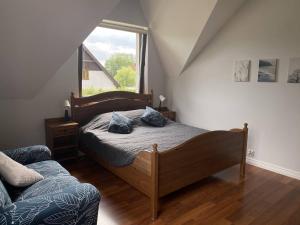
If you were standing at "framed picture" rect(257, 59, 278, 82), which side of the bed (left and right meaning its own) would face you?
left

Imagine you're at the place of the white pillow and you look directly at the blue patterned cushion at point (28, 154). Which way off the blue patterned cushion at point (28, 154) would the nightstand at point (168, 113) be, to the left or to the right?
right

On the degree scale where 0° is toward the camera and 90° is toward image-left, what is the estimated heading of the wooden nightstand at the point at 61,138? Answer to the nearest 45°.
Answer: approximately 315°

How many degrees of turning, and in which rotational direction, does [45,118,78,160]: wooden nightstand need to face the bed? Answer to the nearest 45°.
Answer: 0° — it already faces it

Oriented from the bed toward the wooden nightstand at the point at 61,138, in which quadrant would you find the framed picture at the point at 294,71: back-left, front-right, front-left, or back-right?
back-right

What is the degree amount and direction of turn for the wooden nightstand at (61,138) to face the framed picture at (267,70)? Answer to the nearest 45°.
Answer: approximately 45° to its left

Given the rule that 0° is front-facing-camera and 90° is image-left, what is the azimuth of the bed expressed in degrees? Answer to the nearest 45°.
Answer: approximately 315°
